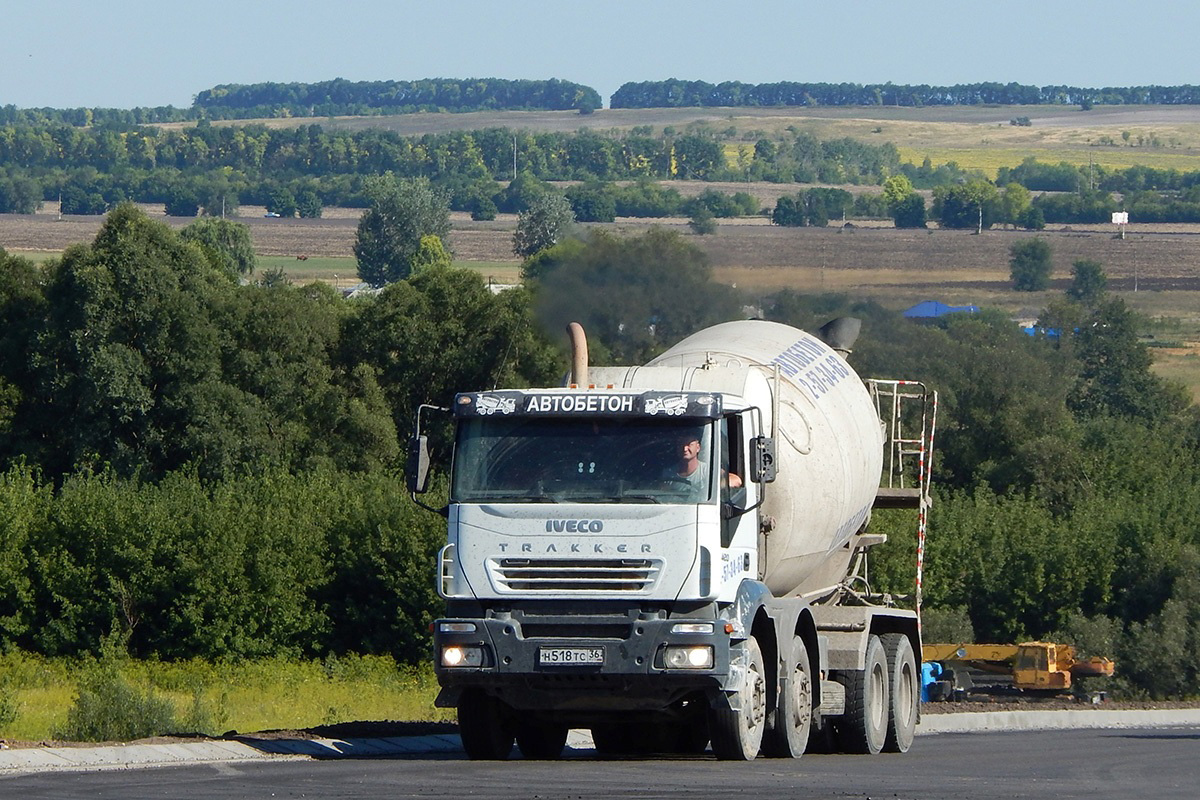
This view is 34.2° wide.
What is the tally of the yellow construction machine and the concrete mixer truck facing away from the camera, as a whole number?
0

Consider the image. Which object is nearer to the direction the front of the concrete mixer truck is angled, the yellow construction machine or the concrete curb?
the concrete curb

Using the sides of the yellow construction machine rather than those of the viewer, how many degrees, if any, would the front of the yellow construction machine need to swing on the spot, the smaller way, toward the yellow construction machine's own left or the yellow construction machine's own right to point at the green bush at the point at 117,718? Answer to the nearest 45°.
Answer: approximately 45° to the yellow construction machine's own left

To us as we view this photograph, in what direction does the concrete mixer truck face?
facing the viewer and to the left of the viewer

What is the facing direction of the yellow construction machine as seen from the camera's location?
facing to the left of the viewer

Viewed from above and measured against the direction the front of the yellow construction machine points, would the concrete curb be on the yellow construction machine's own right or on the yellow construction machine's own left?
on the yellow construction machine's own left

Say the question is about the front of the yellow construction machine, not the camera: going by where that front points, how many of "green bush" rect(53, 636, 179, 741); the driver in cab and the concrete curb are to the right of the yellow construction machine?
0

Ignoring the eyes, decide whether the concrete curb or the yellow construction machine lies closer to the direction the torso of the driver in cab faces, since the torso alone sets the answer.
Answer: the concrete curb

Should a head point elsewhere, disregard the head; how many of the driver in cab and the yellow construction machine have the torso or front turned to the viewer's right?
0

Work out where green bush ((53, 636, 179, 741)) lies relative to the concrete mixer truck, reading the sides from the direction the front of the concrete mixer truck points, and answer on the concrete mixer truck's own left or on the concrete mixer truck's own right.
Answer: on the concrete mixer truck's own right

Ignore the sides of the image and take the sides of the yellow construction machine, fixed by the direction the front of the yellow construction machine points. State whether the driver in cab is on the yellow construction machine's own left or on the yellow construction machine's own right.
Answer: on the yellow construction machine's own left
